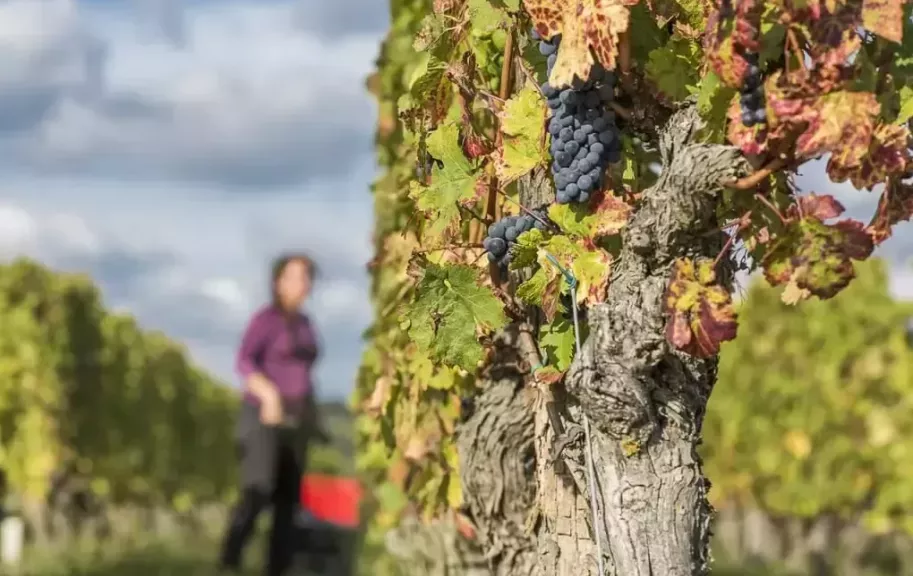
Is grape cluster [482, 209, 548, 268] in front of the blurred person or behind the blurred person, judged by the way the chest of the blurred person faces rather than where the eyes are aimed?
in front

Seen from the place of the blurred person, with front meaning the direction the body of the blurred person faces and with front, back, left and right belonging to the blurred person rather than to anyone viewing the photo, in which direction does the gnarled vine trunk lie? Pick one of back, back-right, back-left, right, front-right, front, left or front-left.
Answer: front-right

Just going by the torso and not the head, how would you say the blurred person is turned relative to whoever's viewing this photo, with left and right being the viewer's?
facing the viewer and to the right of the viewer

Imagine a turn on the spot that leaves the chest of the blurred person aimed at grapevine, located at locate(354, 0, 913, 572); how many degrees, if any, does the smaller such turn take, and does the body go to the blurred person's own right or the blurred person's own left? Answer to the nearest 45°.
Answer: approximately 45° to the blurred person's own right

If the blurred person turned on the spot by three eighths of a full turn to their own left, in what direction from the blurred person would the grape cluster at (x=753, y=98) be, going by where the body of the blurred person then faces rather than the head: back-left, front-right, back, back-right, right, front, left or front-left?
back
